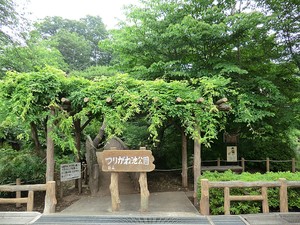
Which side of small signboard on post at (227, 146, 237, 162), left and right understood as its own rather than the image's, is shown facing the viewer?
front

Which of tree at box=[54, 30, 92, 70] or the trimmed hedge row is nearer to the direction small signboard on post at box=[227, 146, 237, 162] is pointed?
the trimmed hedge row

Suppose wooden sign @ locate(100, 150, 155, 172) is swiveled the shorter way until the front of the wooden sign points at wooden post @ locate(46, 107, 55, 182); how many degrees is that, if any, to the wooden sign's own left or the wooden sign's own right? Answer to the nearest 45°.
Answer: approximately 90° to the wooden sign's own right

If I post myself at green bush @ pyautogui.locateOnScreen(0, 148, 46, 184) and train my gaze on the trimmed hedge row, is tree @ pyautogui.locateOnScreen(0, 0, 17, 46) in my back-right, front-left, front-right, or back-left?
back-left

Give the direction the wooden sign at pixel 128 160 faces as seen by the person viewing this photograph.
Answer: facing the viewer

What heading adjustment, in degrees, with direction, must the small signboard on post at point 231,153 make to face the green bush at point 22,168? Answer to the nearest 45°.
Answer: approximately 45° to its right

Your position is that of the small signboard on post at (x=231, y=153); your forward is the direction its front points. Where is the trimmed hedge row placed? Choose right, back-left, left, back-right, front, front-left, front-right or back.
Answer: front

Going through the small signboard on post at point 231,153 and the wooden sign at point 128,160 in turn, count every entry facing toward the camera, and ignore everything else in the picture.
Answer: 2

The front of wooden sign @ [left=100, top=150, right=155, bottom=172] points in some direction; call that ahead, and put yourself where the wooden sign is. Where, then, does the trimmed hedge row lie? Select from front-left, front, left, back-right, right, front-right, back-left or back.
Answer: left

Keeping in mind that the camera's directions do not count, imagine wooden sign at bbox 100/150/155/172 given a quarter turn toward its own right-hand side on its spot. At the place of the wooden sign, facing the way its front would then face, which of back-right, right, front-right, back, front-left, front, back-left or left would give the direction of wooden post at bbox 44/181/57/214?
front

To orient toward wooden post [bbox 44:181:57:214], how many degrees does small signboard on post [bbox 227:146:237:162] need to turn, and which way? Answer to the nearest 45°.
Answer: approximately 45° to its right

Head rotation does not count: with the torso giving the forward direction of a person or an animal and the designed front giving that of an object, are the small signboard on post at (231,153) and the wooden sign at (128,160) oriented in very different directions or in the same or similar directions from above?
same or similar directions

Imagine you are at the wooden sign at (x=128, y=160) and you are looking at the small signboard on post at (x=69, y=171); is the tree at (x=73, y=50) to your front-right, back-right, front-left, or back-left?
front-right
